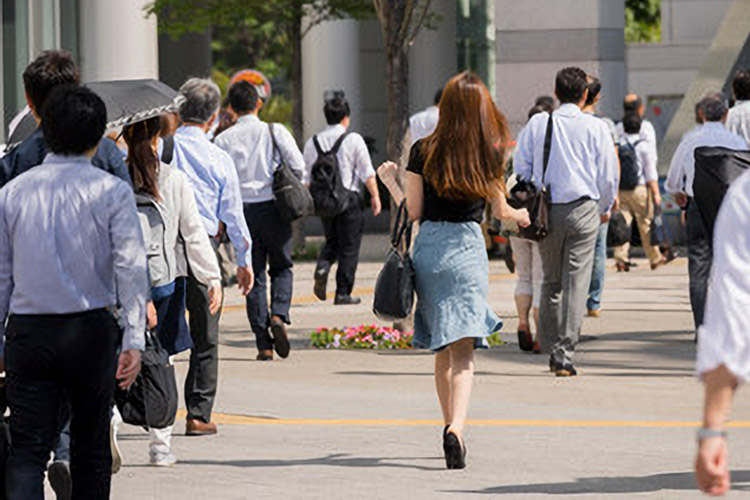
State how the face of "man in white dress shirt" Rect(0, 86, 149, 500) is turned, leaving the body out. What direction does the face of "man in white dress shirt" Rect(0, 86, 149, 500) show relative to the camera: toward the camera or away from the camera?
away from the camera

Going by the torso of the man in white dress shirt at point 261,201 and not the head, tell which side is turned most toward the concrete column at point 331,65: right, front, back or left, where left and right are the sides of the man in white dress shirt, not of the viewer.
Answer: front

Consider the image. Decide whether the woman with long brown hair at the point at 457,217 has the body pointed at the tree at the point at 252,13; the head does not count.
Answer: yes

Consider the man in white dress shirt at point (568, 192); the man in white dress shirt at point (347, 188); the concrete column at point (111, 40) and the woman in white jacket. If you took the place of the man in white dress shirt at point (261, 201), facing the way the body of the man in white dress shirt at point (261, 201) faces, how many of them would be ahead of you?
2

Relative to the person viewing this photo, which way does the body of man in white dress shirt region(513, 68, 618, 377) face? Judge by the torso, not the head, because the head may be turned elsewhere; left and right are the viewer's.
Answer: facing away from the viewer

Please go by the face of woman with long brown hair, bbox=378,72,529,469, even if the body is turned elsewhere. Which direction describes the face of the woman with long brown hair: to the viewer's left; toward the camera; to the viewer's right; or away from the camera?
away from the camera

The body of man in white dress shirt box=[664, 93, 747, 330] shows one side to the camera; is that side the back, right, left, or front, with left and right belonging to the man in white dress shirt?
back

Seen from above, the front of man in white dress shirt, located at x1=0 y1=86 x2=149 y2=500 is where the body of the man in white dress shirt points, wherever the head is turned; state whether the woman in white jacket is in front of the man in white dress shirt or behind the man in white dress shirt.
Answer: in front

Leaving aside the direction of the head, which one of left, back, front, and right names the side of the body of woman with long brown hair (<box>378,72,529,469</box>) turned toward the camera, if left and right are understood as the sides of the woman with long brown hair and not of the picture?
back

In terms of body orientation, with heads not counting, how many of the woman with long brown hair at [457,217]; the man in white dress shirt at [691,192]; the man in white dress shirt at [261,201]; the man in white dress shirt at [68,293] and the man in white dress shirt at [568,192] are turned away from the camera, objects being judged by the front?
5

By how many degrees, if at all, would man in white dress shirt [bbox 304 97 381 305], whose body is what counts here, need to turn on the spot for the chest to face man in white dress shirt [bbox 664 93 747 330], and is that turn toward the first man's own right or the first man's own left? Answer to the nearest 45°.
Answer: approximately 90° to the first man's own right

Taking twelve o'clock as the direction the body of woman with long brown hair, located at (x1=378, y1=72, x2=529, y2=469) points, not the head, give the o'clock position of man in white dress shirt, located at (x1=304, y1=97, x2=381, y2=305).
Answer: The man in white dress shirt is roughly at 12 o'clock from the woman with long brown hair.

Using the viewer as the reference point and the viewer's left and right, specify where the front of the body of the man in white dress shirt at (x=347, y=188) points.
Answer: facing away from the viewer and to the right of the viewer

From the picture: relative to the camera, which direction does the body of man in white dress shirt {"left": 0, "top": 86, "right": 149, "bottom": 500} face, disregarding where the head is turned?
away from the camera

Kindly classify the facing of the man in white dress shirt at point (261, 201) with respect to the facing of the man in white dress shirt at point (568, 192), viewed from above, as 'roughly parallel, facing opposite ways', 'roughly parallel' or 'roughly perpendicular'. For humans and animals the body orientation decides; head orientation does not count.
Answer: roughly parallel

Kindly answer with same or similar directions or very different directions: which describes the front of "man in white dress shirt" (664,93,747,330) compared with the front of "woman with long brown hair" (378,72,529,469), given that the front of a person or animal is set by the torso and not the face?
same or similar directions

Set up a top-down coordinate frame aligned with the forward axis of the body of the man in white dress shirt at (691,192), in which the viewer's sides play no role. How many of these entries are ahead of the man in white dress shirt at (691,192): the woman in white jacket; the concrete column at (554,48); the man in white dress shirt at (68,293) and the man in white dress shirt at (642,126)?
2

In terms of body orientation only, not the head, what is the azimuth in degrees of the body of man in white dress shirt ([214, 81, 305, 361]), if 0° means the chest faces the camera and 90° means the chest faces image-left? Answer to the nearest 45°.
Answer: approximately 180°
